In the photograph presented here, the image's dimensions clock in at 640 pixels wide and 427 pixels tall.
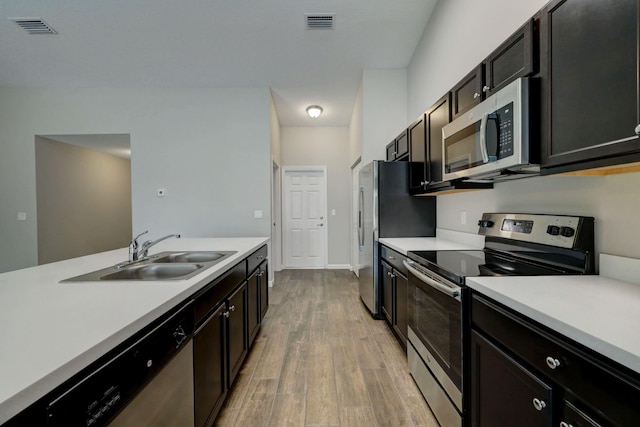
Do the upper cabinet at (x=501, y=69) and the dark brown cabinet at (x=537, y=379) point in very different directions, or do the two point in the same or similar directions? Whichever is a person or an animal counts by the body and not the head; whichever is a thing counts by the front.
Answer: same or similar directions

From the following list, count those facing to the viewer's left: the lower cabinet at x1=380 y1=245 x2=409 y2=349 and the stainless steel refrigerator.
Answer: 2

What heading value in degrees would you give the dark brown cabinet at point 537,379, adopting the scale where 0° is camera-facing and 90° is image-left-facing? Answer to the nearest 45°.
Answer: approximately 45°

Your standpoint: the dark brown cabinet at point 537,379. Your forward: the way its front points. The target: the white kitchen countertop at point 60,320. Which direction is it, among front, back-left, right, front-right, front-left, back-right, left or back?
front

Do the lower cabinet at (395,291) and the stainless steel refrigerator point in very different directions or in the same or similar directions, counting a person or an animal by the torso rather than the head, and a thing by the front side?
same or similar directions

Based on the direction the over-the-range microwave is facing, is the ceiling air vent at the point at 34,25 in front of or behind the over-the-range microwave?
in front

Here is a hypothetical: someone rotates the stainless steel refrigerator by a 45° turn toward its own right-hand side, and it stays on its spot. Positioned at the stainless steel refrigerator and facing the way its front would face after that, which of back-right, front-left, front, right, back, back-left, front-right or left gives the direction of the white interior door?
front

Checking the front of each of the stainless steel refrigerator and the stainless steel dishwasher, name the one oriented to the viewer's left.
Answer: the stainless steel refrigerator

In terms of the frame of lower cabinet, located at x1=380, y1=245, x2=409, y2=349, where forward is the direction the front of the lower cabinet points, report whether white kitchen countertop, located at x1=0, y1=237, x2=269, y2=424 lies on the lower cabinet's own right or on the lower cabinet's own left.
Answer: on the lower cabinet's own left

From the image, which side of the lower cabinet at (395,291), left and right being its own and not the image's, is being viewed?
left

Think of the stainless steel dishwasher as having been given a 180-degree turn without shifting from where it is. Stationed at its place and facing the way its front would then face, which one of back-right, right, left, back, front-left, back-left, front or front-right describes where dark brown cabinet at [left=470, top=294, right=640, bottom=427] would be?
back

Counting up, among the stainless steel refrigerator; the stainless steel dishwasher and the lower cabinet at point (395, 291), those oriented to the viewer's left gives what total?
2

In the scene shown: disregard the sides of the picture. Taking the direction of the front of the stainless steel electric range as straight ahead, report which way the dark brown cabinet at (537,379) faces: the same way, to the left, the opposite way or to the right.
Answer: the same way

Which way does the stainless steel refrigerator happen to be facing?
to the viewer's left

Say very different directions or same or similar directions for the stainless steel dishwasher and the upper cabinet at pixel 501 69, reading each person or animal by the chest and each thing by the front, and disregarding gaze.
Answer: very different directions
